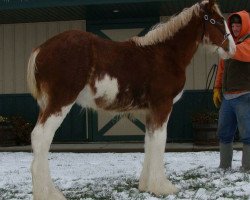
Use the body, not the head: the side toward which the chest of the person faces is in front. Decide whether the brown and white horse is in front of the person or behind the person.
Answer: in front

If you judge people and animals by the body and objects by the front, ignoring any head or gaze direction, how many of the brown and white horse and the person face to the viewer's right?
1

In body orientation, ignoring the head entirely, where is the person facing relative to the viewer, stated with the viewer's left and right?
facing the viewer and to the left of the viewer

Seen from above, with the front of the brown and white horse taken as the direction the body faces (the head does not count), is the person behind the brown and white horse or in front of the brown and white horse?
in front

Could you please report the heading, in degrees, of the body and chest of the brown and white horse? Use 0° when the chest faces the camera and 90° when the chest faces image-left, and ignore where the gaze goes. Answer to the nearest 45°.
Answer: approximately 270°
